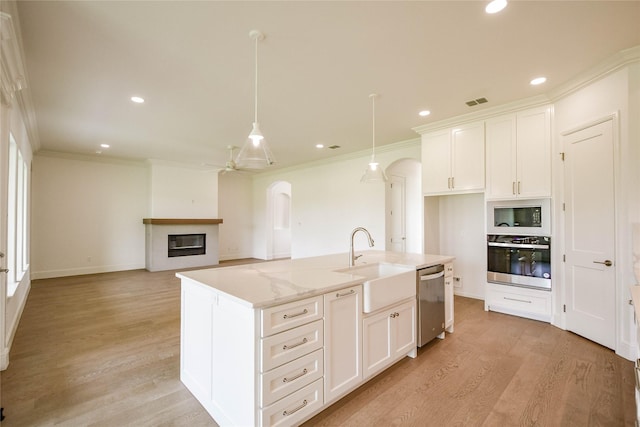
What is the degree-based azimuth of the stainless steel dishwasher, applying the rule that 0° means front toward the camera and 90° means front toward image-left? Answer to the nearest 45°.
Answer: approximately 315°

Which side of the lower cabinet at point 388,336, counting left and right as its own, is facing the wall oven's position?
left

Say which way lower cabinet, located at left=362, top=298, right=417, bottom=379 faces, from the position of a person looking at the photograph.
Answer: facing the viewer and to the right of the viewer

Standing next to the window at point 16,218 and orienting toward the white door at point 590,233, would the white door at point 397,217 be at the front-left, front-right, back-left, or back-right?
front-left

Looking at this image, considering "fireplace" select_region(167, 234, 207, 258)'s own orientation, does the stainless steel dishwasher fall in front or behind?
in front

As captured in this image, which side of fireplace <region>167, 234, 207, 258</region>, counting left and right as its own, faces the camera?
front

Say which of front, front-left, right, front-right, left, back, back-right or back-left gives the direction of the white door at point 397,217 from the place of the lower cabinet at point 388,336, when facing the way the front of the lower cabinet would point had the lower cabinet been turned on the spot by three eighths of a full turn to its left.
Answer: front

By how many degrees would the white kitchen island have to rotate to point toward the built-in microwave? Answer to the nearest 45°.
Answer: approximately 90° to its left

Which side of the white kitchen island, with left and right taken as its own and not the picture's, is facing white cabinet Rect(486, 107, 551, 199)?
left

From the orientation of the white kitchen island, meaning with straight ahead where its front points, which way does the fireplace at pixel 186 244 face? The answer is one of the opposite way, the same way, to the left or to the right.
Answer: the same way

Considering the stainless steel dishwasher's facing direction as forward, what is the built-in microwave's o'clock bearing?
The built-in microwave is roughly at 9 o'clock from the stainless steel dishwasher.

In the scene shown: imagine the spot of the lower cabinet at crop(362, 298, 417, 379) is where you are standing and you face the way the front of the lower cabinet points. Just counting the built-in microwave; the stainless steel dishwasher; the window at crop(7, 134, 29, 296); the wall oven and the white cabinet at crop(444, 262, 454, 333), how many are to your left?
4

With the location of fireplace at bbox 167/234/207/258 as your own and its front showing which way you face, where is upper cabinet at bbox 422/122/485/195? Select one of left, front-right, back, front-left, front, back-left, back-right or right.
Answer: front-left

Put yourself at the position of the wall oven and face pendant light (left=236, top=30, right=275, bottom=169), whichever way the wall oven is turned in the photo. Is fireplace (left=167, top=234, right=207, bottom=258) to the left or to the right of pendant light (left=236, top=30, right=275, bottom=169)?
right

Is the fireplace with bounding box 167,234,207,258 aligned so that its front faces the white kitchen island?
yes

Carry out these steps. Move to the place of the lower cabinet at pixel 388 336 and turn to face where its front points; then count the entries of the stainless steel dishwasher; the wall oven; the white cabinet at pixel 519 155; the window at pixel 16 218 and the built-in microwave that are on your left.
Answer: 4

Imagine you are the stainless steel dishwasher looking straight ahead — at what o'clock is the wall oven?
The wall oven is roughly at 9 o'clock from the stainless steel dishwasher.

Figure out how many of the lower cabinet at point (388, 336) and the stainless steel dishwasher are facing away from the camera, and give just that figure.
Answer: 0
